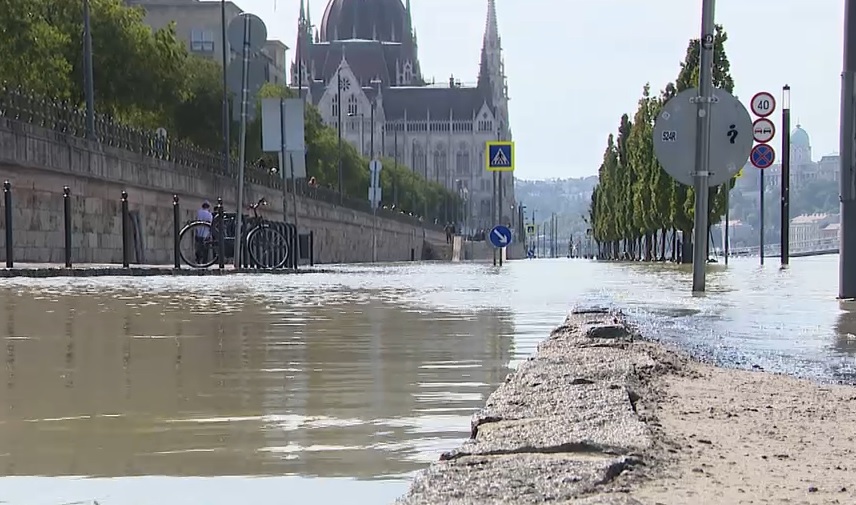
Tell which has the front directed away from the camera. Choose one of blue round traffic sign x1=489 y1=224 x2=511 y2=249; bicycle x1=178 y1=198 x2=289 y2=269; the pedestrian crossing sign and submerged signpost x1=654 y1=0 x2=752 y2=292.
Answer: the submerged signpost

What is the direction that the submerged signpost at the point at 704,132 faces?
away from the camera

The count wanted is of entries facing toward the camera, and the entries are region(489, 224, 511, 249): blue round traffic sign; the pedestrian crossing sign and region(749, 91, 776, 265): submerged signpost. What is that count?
3

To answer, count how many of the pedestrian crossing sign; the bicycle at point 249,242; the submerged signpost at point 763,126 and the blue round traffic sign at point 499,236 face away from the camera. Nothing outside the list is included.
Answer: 0

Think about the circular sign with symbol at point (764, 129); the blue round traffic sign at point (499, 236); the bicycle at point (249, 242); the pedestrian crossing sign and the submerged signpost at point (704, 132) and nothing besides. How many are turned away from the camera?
1

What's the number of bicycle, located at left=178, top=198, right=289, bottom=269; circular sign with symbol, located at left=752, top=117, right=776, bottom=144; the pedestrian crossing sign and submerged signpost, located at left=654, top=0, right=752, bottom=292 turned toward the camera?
2

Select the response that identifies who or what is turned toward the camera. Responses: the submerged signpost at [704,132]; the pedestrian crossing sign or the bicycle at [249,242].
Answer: the pedestrian crossing sign

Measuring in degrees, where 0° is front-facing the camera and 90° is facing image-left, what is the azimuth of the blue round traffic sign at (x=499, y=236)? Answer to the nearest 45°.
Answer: approximately 0°

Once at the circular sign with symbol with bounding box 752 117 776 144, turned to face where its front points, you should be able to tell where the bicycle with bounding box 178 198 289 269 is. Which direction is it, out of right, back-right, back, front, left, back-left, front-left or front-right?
front-right

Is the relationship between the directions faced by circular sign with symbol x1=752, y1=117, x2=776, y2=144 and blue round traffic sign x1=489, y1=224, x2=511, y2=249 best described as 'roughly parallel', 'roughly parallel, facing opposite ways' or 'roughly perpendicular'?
roughly parallel

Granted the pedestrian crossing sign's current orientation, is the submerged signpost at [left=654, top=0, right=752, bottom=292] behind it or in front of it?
in front

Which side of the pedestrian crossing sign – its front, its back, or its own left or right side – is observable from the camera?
front

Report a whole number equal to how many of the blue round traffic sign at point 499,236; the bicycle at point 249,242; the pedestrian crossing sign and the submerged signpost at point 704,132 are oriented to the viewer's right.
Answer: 1
